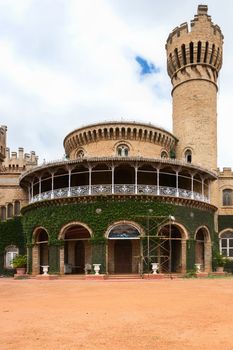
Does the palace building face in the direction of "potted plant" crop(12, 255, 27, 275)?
no

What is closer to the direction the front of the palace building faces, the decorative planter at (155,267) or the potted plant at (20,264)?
the decorative planter

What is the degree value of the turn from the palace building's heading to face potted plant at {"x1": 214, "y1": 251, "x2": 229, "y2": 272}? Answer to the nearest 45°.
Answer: approximately 90° to its left

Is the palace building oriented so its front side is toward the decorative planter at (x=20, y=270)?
no

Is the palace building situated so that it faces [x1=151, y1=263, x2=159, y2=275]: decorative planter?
yes

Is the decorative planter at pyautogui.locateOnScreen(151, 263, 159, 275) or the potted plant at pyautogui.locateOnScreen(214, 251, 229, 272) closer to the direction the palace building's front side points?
the decorative planter

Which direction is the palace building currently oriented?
toward the camera
